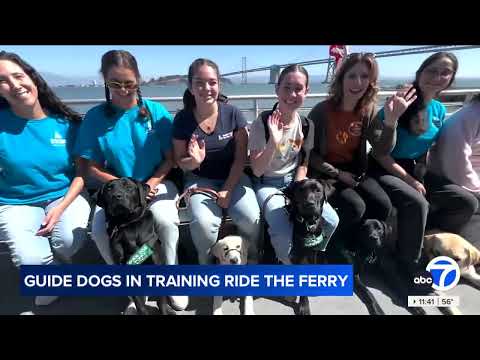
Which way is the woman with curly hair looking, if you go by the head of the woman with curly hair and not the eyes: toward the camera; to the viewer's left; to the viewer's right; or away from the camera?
toward the camera

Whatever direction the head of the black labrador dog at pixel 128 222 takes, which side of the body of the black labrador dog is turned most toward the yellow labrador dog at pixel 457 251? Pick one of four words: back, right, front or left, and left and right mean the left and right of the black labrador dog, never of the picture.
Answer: left

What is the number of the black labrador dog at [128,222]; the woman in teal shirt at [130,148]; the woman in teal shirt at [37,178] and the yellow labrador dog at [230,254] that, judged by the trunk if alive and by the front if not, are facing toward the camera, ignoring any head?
4

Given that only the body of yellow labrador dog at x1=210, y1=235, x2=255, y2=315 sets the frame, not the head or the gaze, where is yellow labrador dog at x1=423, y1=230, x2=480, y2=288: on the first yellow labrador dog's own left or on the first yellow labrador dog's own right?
on the first yellow labrador dog's own left

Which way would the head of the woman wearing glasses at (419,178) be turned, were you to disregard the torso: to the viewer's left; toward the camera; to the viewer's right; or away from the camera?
toward the camera

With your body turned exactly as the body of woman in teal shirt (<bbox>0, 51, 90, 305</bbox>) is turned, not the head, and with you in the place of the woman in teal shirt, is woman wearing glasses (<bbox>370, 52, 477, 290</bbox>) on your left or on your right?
on your left

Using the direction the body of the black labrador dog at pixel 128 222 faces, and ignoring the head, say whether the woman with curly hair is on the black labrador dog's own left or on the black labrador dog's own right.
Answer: on the black labrador dog's own left

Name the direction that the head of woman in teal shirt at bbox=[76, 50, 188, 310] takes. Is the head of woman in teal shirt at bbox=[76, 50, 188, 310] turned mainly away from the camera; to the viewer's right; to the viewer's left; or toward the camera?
toward the camera

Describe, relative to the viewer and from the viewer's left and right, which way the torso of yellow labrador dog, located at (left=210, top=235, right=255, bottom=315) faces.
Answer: facing the viewer

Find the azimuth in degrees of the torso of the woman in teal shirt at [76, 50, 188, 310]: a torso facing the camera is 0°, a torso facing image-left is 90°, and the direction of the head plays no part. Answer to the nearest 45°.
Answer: approximately 0°

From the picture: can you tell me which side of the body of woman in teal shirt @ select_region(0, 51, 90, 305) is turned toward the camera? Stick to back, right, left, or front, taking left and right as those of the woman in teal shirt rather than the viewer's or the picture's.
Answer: front

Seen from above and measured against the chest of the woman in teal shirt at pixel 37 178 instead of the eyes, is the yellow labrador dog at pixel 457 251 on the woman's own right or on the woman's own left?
on the woman's own left

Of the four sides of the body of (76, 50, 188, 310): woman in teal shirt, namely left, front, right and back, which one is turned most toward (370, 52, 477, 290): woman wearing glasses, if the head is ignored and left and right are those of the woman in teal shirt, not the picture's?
left
